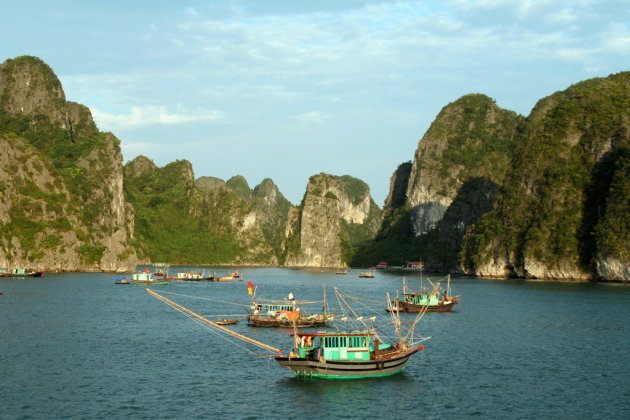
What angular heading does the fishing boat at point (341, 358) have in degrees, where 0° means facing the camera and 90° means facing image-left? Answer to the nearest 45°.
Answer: approximately 270°
